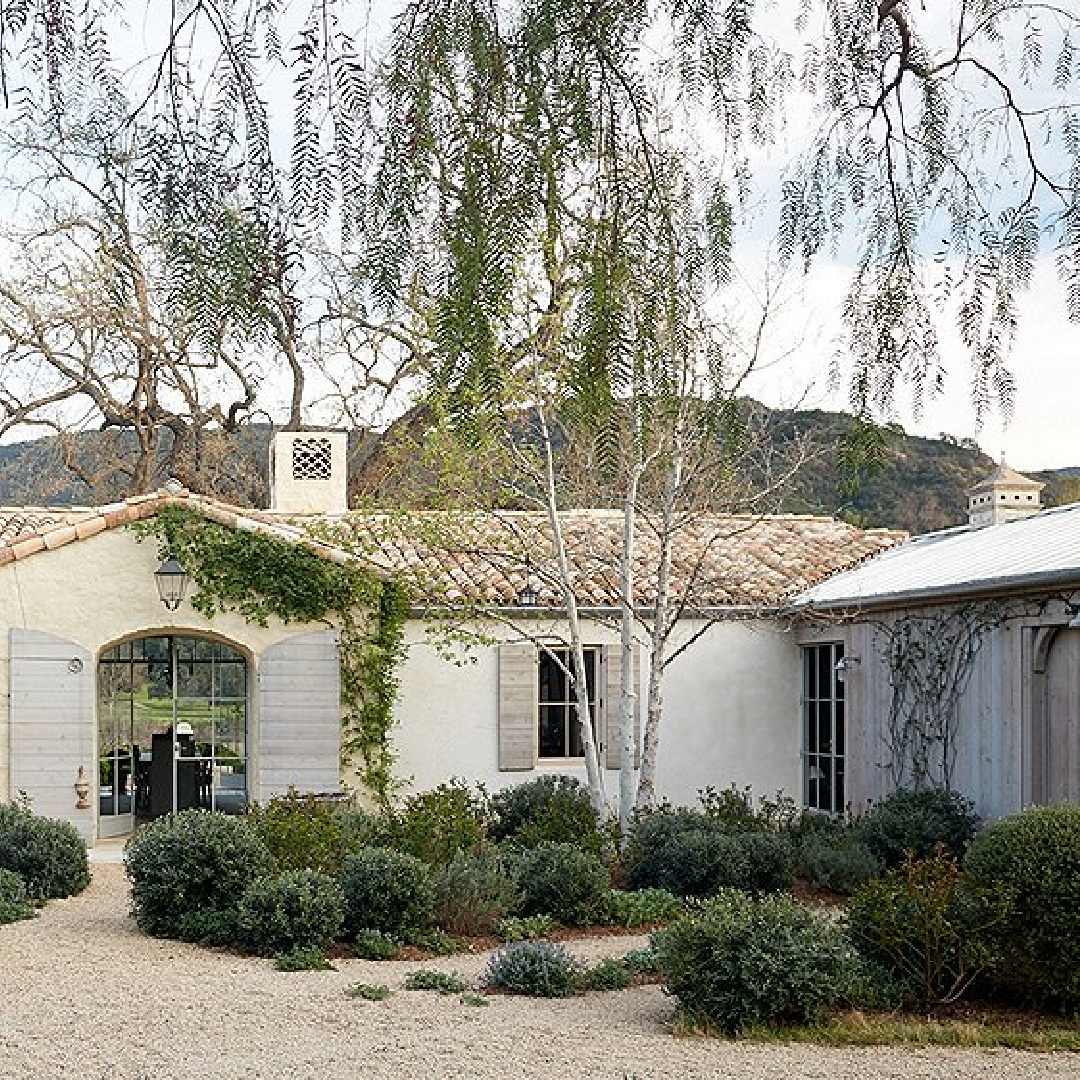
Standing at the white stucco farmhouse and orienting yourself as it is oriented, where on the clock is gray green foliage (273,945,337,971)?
The gray green foliage is roughly at 12 o'clock from the white stucco farmhouse.

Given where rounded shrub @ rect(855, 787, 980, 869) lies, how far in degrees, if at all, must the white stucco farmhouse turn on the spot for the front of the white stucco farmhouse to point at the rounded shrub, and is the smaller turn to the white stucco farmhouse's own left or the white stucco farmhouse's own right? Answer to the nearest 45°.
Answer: approximately 45° to the white stucco farmhouse's own left

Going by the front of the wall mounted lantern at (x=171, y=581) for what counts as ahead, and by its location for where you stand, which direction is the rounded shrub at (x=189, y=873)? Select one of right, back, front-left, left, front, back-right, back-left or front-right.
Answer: front

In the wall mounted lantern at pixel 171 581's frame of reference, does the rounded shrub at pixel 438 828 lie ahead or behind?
ahead

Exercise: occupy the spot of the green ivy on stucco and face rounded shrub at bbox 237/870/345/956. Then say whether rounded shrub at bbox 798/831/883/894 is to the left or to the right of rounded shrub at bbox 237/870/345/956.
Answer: left

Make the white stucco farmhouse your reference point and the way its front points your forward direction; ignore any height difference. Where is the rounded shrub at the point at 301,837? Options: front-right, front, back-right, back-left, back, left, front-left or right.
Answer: front

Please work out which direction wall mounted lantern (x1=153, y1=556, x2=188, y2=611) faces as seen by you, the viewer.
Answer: facing the viewer

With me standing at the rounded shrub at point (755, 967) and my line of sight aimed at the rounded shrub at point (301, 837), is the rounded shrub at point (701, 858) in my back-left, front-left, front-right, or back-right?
front-right

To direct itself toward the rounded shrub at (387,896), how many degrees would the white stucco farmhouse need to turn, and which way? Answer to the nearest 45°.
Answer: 0° — it already faces it

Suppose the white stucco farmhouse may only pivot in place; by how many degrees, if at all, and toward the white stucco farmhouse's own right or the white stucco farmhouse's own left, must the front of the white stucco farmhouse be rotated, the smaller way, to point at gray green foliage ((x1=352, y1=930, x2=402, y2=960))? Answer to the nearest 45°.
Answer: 0° — it already faces it

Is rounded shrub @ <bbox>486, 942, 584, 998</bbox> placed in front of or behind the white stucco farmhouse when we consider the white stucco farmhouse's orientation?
in front

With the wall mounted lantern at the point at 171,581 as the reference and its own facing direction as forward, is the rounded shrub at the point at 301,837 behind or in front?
in front

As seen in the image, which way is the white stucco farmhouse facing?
toward the camera

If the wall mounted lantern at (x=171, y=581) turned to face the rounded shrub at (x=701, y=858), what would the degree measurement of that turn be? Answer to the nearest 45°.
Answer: approximately 45° to its left
